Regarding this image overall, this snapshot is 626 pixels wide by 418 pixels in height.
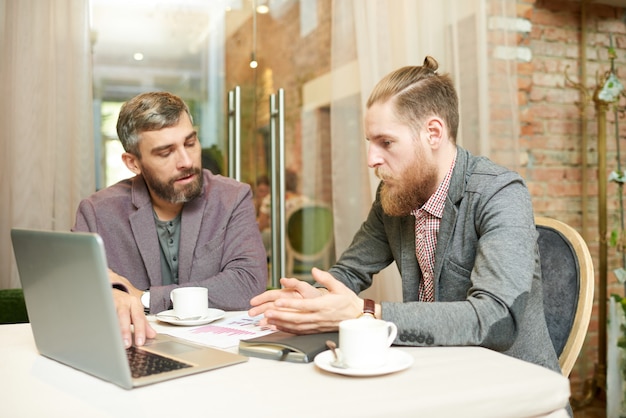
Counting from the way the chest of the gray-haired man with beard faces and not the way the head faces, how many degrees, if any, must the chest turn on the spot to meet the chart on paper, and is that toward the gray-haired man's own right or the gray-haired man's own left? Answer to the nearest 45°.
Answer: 0° — they already face it

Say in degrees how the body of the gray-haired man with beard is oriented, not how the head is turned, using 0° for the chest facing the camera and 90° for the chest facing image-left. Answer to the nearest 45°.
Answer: approximately 0°

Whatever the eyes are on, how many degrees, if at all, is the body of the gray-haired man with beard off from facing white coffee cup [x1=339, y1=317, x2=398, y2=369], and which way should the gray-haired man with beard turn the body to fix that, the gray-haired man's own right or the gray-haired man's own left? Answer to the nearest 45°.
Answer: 0° — they already face it

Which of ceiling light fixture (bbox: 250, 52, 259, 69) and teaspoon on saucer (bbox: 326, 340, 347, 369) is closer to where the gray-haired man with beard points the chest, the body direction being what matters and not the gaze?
the teaspoon on saucer

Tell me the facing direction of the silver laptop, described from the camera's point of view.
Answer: facing away from the viewer and to the right of the viewer

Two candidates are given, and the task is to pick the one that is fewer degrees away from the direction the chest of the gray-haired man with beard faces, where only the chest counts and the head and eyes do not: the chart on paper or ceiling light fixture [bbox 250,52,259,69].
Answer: the chart on paper

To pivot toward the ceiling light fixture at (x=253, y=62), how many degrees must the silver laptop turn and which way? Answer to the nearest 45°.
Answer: approximately 45° to its left
